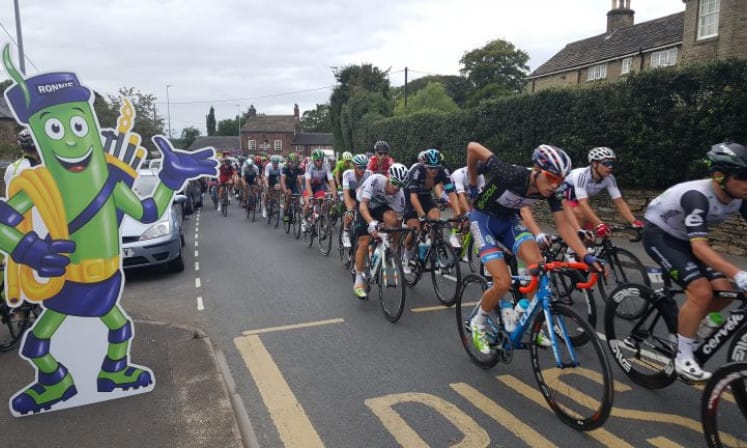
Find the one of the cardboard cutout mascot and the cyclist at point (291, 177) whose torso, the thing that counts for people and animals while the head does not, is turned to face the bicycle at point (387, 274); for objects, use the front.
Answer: the cyclist

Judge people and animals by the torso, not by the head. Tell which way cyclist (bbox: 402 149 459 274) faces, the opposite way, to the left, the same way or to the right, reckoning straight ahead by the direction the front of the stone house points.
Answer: to the left

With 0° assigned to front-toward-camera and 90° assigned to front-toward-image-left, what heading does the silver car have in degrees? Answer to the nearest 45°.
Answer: approximately 0°

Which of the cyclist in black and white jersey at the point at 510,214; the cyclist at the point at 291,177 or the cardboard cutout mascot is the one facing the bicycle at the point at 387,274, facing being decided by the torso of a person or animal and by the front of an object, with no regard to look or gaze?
the cyclist

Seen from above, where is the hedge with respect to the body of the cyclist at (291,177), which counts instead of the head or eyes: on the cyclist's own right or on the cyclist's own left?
on the cyclist's own left

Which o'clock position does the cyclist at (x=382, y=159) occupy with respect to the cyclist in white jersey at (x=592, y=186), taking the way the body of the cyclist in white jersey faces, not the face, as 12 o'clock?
The cyclist is roughly at 5 o'clock from the cyclist in white jersey.

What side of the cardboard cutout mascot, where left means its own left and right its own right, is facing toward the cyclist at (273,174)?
back

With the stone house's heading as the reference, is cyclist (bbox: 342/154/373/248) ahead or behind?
ahead

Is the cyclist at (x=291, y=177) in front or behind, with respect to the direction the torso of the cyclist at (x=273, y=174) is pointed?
in front
